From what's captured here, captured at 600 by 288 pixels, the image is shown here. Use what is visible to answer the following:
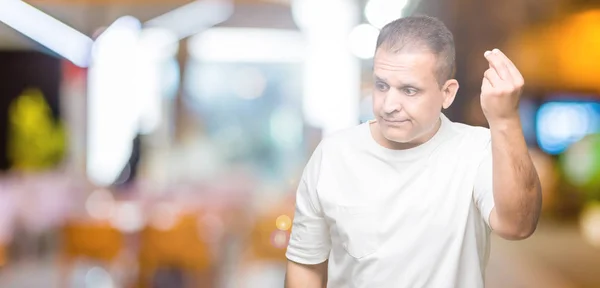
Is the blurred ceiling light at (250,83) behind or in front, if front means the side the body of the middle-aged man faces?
behind

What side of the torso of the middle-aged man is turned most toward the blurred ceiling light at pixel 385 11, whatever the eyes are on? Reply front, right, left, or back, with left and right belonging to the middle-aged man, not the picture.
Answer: back

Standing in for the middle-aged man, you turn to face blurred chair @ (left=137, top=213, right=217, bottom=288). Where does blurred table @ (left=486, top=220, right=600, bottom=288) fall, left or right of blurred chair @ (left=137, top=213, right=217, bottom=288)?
right

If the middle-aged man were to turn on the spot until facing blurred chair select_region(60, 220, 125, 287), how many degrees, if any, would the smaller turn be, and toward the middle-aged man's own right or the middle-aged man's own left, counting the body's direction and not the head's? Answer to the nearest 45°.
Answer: approximately 135° to the middle-aged man's own right

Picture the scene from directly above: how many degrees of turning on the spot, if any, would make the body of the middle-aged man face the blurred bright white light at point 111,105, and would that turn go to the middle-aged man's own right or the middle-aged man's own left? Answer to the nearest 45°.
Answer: approximately 135° to the middle-aged man's own right

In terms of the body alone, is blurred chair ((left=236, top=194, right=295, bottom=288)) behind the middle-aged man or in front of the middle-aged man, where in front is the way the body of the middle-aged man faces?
behind

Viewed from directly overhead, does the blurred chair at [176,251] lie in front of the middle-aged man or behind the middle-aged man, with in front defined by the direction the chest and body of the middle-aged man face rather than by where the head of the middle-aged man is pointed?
behind

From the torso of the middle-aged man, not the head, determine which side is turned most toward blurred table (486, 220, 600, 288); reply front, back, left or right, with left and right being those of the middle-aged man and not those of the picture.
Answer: back

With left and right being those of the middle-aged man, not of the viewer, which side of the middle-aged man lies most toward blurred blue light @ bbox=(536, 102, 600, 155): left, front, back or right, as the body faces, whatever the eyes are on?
back

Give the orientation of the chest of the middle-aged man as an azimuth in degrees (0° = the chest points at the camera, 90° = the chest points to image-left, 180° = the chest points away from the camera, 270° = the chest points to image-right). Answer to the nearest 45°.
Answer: approximately 0°
